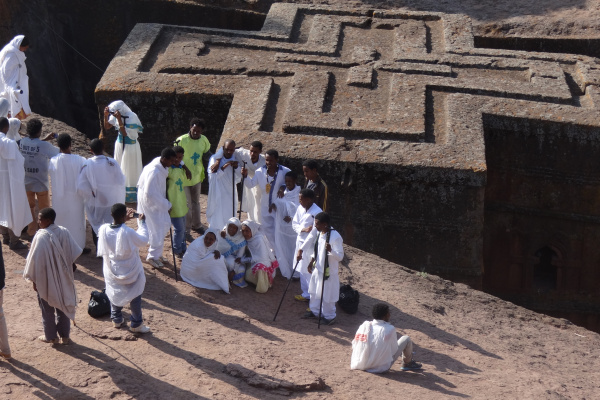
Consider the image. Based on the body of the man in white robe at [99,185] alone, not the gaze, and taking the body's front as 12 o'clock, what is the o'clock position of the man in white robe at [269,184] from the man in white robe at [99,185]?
the man in white robe at [269,184] is roughly at 3 o'clock from the man in white robe at [99,185].

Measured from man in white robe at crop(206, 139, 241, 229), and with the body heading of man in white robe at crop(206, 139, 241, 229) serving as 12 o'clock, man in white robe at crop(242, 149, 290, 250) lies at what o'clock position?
man in white robe at crop(242, 149, 290, 250) is roughly at 10 o'clock from man in white robe at crop(206, 139, 241, 229).

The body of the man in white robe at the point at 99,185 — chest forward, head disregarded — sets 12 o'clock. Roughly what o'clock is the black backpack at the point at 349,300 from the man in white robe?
The black backpack is roughly at 4 o'clock from the man in white robe.

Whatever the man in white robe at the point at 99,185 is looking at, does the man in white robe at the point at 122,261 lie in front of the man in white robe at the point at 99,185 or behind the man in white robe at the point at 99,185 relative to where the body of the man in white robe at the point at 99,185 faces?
behind

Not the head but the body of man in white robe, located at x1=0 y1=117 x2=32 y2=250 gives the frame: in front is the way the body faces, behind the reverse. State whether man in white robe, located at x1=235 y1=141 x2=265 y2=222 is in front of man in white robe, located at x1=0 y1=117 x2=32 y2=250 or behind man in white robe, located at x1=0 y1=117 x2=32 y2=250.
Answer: in front

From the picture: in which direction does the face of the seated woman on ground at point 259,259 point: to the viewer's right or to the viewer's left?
to the viewer's left

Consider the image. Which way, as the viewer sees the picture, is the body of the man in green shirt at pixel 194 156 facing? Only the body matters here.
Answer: toward the camera

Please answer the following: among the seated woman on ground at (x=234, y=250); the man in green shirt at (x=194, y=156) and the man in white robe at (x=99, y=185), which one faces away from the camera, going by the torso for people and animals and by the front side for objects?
the man in white robe

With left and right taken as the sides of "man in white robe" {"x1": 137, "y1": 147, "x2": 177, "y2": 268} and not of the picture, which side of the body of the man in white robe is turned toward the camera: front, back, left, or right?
right

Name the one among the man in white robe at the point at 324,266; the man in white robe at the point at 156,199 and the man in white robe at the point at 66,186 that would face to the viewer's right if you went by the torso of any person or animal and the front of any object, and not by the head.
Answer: the man in white robe at the point at 156,199

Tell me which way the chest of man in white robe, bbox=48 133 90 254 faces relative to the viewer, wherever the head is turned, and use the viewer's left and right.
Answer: facing away from the viewer

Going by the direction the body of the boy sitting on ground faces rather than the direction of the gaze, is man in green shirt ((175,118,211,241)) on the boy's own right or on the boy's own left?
on the boy's own left

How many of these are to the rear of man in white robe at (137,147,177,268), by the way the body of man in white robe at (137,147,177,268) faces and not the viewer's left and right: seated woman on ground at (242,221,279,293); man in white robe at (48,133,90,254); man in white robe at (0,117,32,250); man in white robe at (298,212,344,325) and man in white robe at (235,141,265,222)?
2

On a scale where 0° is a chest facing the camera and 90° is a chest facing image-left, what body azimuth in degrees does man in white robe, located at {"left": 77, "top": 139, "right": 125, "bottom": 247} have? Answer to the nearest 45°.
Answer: approximately 180°

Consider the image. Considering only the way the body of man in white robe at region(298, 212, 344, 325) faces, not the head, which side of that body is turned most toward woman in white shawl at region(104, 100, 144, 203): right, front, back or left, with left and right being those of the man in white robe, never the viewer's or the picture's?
right

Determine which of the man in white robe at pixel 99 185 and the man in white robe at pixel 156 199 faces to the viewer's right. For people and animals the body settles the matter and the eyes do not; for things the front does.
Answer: the man in white robe at pixel 156 199
